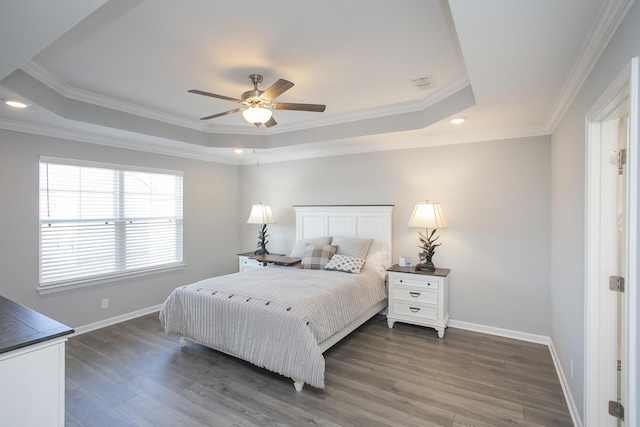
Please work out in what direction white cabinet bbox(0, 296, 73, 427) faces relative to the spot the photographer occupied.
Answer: facing away from the viewer and to the right of the viewer

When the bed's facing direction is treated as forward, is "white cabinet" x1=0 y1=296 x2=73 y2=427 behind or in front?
in front

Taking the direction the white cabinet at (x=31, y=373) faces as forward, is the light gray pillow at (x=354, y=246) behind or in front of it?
in front

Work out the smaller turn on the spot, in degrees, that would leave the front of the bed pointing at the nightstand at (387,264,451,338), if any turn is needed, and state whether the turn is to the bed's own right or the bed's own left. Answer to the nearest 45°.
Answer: approximately 135° to the bed's own left

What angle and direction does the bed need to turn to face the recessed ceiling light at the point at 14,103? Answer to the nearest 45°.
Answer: approximately 45° to its right

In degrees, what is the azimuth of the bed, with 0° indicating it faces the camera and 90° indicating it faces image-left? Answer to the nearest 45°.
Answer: approximately 45°
